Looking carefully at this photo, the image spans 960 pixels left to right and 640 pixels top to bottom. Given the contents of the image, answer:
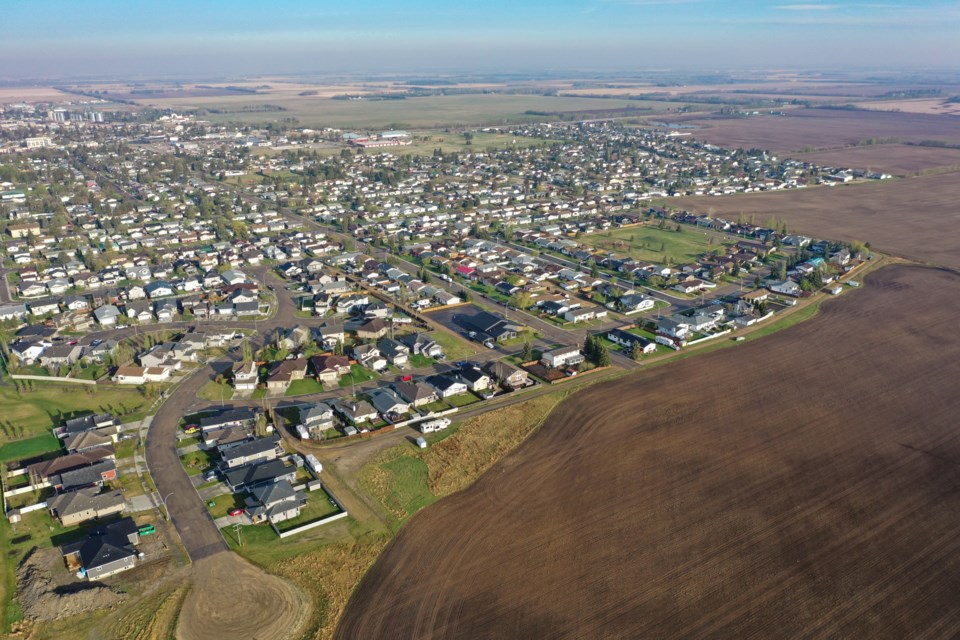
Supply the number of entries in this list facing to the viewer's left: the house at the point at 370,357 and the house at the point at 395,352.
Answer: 0

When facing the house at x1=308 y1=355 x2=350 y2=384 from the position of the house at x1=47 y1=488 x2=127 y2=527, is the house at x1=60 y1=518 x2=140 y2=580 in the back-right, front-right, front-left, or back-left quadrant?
back-right

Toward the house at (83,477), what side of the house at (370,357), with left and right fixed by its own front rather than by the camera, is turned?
right

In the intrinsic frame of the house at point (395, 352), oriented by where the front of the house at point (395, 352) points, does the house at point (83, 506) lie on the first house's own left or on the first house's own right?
on the first house's own right

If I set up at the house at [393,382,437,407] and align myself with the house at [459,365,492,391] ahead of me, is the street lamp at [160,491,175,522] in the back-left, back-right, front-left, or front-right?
back-right

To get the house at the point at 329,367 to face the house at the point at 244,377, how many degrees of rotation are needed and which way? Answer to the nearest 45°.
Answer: approximately 135° to its right

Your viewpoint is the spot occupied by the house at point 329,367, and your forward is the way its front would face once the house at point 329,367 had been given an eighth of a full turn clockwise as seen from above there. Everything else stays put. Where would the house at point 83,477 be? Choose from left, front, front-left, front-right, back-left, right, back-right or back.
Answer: front-right

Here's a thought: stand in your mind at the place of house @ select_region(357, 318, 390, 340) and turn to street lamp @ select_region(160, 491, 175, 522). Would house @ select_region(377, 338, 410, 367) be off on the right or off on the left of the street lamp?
left
